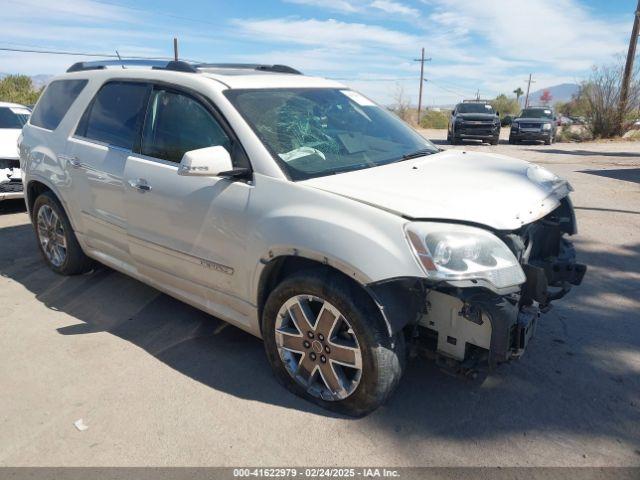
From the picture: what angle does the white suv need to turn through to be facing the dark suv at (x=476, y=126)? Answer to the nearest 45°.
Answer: approximately 135° to its left

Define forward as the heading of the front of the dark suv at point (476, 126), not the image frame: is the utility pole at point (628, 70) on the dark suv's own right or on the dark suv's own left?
on the dark suv's own left

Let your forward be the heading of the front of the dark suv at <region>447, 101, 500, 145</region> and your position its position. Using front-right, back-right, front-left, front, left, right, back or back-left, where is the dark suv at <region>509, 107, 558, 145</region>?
back-left

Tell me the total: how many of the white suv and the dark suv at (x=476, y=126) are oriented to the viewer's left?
0

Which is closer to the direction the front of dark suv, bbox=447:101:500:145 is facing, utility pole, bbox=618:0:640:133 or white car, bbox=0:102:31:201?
the white car

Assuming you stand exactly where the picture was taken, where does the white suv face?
facing the viewer and to the right of the viewer

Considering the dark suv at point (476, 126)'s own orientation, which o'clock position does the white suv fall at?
The white suv is roughly at 12 o'clock from the dark suv.

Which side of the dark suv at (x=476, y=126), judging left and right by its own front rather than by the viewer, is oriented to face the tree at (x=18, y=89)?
right

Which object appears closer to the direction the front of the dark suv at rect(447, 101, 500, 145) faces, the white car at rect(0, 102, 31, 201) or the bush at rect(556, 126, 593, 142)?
the white car

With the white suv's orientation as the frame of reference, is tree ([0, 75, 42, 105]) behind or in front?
behind

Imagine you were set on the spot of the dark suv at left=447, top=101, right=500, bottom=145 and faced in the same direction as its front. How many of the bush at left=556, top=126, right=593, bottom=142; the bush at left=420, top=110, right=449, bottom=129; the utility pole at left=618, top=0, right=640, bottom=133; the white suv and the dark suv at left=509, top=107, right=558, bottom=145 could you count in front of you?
1

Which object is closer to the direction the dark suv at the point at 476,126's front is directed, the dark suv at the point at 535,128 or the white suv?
the white suv

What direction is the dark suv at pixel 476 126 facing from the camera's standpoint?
toward the camera

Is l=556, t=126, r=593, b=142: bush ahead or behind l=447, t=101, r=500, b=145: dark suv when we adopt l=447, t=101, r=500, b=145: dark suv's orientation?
behind

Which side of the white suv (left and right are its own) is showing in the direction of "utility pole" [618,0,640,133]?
left
